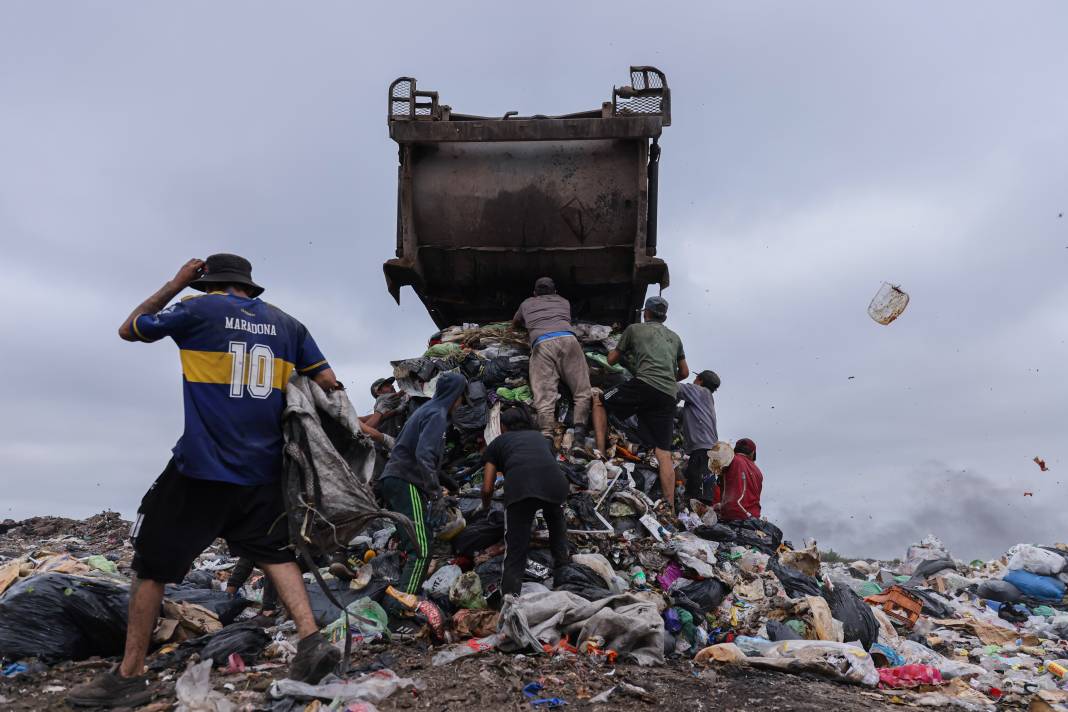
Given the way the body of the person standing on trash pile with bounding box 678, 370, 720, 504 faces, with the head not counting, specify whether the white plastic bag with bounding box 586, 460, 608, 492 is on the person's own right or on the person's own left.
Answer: on the person's own left

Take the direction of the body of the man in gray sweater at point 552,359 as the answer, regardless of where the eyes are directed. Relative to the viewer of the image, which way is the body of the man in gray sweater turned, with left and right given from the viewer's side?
facing away from the viewer

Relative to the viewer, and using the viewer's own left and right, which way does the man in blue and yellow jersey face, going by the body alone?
facing away from the viewer and to the left of the viewer

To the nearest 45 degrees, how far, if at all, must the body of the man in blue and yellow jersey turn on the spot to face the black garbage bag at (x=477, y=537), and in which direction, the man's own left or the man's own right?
approximately 90° to the man's own right

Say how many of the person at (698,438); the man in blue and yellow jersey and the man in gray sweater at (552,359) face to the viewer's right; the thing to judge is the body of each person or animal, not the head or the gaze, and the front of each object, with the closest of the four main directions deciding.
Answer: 0

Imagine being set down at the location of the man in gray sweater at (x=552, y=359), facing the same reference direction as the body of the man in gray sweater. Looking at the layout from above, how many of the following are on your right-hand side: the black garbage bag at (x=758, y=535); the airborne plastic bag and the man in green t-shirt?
3

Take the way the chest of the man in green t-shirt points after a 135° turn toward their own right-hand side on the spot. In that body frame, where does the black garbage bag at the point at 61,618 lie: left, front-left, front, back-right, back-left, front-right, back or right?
back-right

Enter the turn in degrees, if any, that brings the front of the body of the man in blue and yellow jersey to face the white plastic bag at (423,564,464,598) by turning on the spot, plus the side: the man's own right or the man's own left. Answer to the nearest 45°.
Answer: approximately 90° to the man's own right

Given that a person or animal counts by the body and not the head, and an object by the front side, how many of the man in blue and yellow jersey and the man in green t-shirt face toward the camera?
0

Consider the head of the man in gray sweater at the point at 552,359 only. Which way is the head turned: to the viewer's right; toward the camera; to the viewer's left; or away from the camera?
away from the camera

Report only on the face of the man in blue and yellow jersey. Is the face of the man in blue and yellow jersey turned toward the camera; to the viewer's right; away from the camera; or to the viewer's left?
away from the camera

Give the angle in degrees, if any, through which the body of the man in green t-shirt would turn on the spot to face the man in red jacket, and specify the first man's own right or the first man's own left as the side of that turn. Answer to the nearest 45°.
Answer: approximately 90° to the first man's own right

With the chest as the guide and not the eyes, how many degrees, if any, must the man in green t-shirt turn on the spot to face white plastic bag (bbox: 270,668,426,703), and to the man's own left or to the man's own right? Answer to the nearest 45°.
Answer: approximately 135° to the man's own left

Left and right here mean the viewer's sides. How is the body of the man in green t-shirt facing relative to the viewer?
facing away from the viewer and to the left of the viewer
